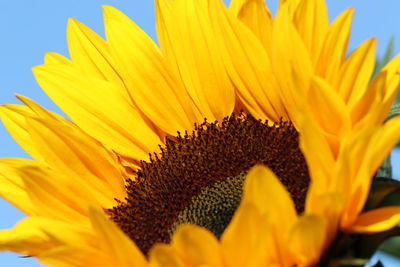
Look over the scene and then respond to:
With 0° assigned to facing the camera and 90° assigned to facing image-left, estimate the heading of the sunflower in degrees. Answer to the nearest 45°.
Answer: approximately 45°
